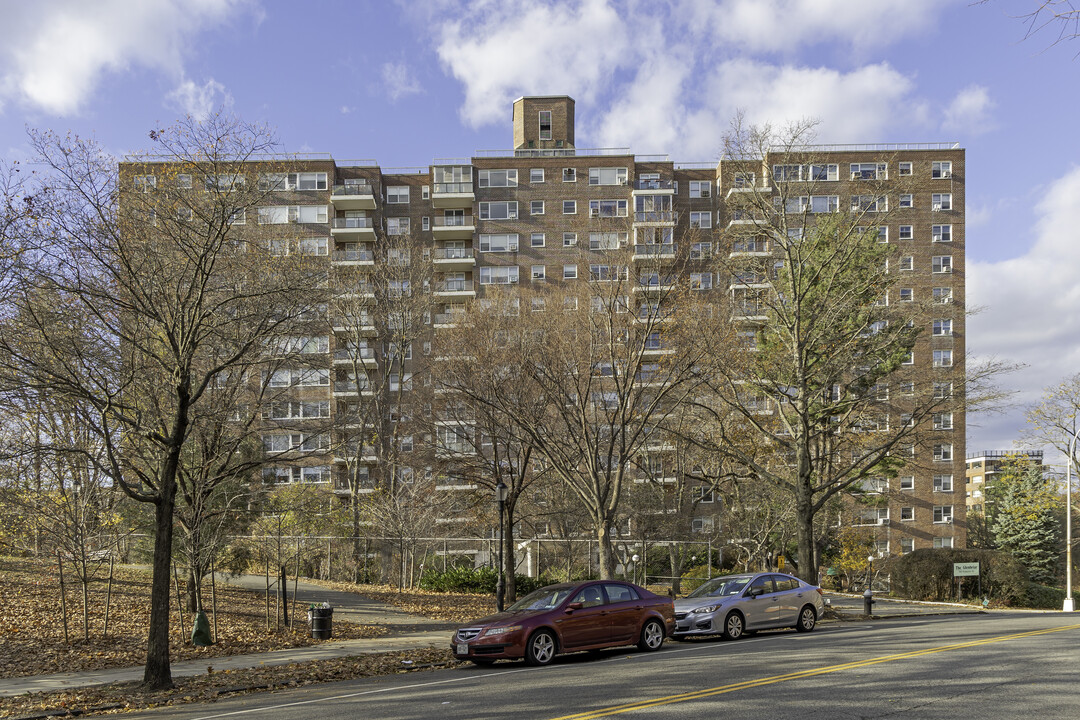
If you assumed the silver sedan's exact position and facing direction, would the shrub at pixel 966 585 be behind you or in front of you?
behind

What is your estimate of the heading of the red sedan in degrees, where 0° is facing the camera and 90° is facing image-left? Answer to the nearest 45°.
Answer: approximately 45°

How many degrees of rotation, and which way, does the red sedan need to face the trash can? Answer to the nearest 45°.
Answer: approximately 90° to its right

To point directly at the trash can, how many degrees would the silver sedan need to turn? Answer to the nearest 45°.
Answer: approximately 45° to its right

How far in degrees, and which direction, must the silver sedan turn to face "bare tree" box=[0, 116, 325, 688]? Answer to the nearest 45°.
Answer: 0° — it already faces it

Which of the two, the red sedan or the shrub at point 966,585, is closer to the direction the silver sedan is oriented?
the red sedan

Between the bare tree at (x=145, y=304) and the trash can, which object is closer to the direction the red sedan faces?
the bare tree

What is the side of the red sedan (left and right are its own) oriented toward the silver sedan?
back

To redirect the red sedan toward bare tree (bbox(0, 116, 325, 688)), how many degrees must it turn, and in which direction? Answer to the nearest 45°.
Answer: approximately 45° to its right
